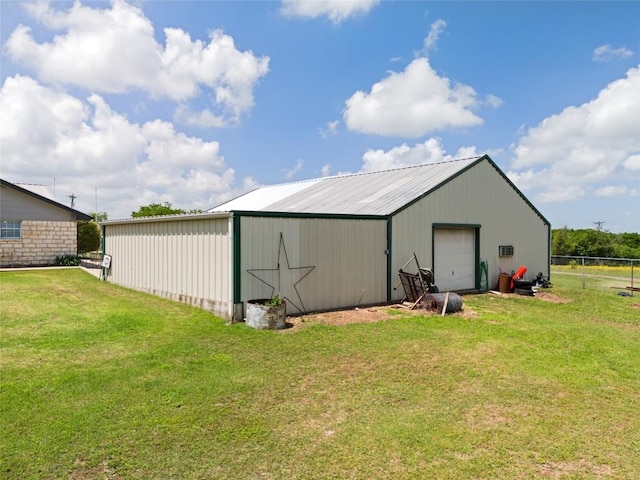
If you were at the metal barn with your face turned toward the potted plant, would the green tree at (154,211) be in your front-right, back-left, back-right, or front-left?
back-right

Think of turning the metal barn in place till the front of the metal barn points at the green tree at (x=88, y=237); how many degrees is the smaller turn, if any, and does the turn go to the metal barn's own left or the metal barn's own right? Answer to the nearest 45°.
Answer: approximately 180°

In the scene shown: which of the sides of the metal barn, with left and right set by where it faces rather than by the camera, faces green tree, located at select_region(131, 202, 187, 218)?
back

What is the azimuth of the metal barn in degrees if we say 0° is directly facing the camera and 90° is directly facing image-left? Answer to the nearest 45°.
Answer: approximately 315°

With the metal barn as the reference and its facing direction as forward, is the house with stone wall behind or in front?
behind

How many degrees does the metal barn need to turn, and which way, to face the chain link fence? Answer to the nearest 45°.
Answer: approximately 90° to its left

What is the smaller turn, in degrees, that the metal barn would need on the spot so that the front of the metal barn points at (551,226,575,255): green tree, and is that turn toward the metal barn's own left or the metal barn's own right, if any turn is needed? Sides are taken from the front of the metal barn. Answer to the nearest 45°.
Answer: approximately 90° to the metal barn's own left
